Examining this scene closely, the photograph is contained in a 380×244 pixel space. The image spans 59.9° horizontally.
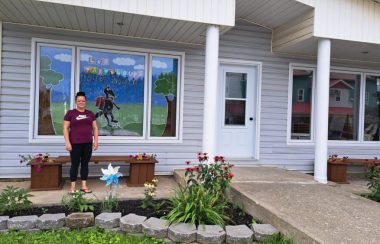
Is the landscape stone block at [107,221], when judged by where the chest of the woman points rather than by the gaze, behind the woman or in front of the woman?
in front

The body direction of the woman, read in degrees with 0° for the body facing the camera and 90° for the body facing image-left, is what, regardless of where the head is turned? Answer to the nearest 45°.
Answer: approximately 0°

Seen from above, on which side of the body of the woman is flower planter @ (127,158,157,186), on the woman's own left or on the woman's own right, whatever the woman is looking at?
on the woman's own left

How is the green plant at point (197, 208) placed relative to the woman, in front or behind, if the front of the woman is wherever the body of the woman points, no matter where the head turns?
in front
